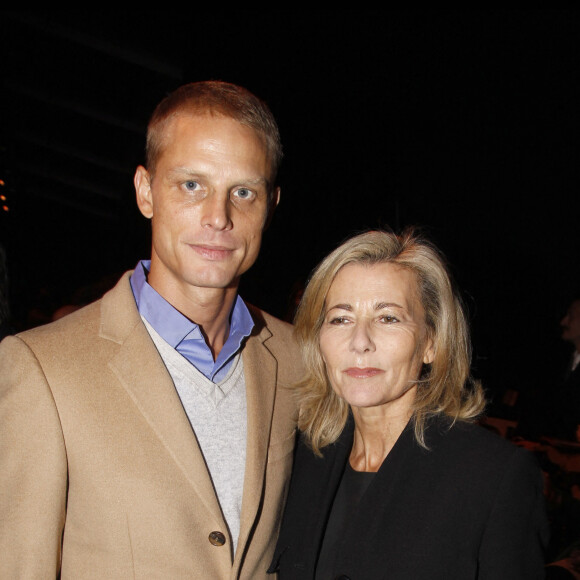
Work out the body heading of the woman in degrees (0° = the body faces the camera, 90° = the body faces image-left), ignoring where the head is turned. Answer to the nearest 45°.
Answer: approximately 45°

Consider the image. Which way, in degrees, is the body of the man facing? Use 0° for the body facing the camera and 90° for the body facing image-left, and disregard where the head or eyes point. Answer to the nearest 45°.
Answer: approximately 315°
